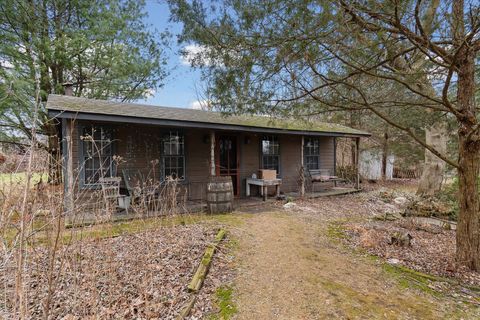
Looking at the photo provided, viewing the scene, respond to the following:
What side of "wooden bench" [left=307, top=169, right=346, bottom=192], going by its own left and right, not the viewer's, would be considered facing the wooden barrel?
right

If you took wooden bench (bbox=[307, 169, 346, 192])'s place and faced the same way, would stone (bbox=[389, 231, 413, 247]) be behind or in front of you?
in front

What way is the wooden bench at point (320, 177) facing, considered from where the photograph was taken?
facing the viewer and to the right of the viewer

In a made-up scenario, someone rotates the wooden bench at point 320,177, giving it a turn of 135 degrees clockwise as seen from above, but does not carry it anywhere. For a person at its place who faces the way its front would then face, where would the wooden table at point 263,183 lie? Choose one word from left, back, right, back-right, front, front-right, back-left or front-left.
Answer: front-left

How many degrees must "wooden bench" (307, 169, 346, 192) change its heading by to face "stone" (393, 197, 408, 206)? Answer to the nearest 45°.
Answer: approximately 45° to its left
